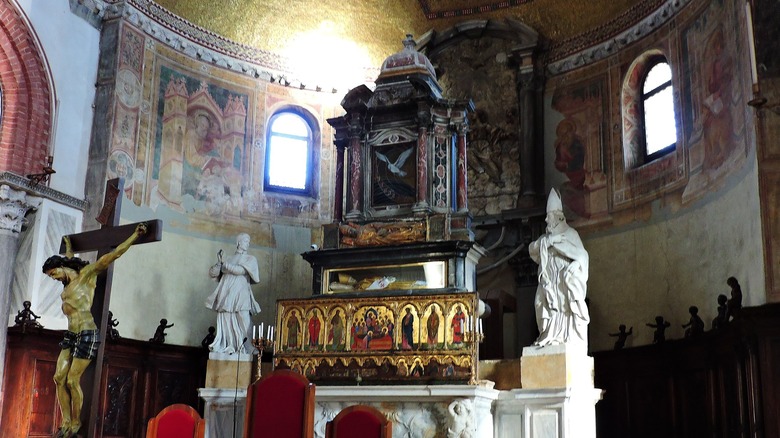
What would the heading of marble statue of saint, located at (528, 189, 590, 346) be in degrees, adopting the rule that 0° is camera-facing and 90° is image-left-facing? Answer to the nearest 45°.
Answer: approximately 45°

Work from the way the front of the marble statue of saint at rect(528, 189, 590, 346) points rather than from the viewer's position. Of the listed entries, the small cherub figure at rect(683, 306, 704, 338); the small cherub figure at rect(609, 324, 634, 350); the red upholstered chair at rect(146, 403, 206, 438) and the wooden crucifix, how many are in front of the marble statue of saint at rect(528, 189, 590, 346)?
2

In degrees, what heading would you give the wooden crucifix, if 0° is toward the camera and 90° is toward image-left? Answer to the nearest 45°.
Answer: approximately 45°

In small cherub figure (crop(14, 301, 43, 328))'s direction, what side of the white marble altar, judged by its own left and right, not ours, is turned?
right

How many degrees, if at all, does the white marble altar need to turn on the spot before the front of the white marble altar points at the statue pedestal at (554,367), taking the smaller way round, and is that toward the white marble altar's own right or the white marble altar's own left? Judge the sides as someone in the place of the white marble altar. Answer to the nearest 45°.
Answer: approximately 90° to the white marble altar's own left

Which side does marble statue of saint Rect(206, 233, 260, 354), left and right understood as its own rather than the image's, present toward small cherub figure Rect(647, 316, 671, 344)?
left

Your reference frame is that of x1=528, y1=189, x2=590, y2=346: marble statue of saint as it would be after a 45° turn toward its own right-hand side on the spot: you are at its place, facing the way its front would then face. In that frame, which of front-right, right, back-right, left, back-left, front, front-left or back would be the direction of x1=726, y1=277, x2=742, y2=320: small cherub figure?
back

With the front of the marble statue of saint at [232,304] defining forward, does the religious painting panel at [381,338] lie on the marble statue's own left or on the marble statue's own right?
on the marble statue's own left

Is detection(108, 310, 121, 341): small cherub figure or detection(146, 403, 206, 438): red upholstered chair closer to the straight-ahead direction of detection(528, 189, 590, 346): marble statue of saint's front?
the red upholstered chair

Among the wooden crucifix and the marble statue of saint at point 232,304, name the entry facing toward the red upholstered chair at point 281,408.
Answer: the marble statue of saint
